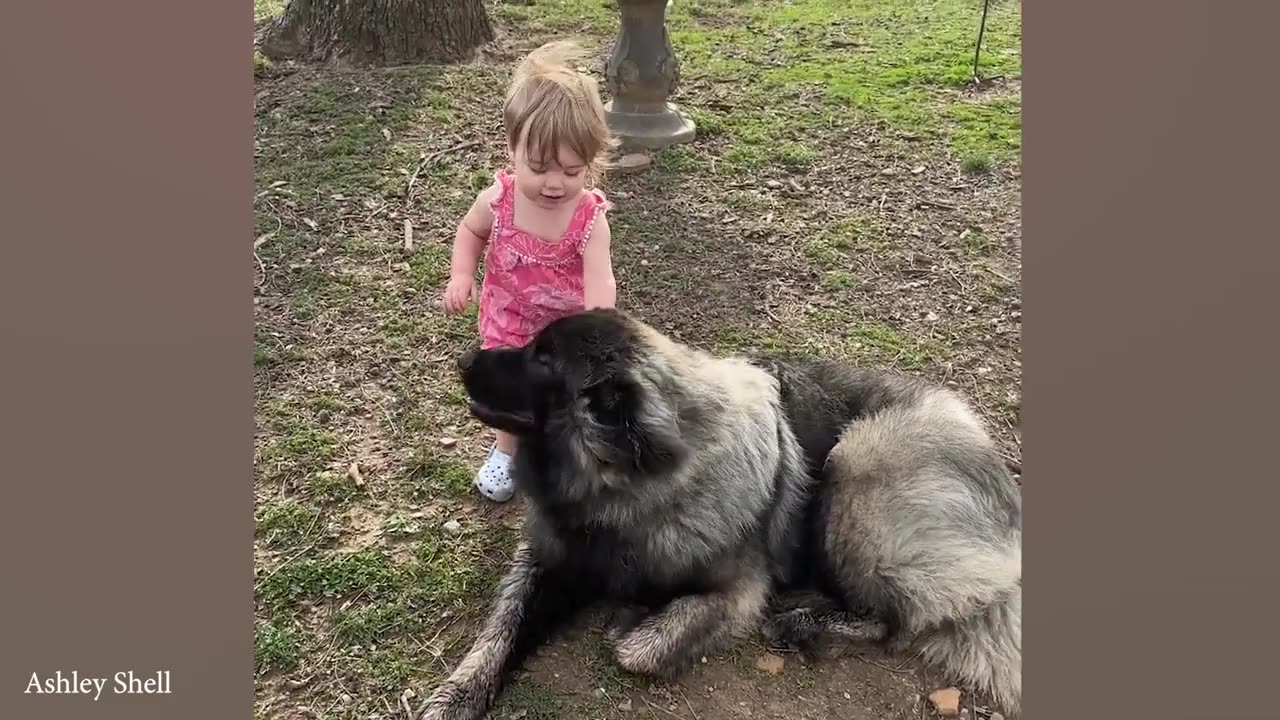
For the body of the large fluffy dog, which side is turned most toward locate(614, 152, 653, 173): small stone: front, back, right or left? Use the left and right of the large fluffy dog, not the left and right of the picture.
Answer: right

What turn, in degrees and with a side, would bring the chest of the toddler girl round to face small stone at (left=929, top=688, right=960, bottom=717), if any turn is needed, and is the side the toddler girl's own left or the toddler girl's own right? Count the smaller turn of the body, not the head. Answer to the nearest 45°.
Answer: approximately 45° to the toddler girl's own left

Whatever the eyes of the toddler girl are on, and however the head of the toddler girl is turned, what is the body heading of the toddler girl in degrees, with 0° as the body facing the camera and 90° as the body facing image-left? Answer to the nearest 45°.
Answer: approximately 0°

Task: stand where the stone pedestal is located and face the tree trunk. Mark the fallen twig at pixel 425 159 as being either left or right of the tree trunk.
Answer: left

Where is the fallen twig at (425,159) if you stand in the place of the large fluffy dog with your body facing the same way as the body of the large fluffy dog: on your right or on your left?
on your right

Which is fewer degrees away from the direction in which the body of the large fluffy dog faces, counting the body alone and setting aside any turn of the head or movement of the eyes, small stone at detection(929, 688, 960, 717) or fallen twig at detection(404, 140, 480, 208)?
the fallen twig

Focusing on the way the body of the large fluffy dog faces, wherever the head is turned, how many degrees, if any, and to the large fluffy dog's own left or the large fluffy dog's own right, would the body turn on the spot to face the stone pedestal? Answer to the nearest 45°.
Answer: approximately 90° to the large fluffy dog's own right

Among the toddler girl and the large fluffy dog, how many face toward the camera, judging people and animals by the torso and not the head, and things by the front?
1

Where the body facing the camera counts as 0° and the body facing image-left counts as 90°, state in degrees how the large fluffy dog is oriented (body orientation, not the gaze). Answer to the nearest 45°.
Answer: approximately 90°

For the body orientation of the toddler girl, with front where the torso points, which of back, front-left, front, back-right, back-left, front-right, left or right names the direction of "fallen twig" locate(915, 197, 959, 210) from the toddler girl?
back-left

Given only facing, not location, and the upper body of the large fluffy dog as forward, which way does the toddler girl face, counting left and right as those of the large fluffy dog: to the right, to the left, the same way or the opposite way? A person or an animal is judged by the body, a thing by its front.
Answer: to the left
